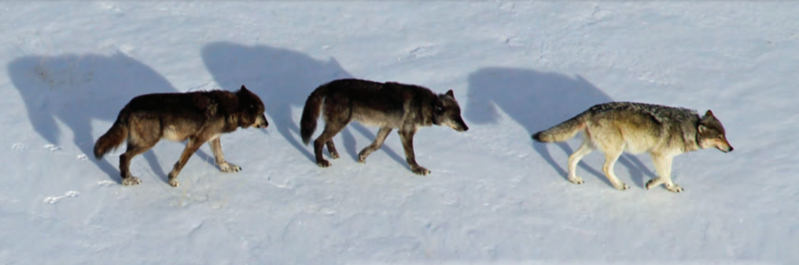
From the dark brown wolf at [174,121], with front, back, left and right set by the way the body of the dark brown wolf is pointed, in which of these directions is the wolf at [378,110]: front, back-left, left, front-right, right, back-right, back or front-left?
front

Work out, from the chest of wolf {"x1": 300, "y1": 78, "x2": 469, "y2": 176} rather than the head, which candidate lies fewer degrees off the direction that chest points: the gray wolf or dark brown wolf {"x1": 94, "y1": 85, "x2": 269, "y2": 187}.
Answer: the gray wolf

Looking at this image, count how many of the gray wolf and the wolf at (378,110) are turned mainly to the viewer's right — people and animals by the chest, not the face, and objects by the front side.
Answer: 2

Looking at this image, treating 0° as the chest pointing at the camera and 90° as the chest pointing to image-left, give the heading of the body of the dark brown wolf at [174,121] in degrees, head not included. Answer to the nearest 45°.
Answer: approximately 270°

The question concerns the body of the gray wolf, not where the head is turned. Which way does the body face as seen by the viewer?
to the viewer's right

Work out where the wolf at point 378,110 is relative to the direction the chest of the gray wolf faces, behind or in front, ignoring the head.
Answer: behind

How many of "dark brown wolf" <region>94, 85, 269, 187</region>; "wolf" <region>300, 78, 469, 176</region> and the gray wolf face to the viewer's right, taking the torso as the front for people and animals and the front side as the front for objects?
3

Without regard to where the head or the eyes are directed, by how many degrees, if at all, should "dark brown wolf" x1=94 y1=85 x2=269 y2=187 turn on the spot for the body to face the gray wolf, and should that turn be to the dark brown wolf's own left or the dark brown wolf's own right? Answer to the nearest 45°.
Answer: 0° — it already faces it

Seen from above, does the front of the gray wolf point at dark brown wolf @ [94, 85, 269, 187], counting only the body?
no

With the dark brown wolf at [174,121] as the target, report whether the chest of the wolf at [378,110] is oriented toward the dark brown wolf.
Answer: no

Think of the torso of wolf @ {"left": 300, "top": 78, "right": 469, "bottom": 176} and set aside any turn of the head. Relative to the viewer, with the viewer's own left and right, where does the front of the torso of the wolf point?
facing to the right of the viewer

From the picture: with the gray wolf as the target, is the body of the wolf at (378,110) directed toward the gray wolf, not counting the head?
yes

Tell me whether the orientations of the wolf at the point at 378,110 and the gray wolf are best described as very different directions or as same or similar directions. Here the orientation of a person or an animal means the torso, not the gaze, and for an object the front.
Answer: same or similar directions
